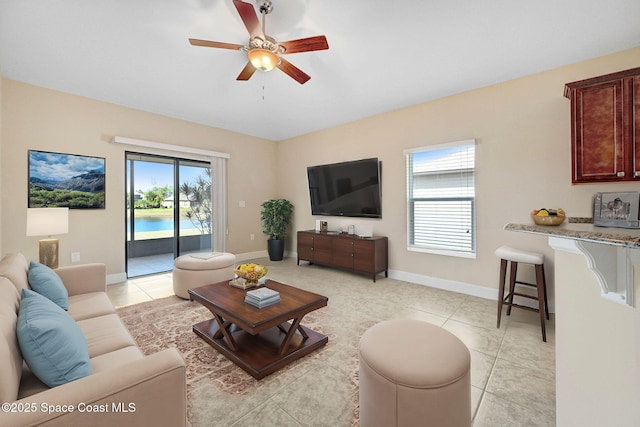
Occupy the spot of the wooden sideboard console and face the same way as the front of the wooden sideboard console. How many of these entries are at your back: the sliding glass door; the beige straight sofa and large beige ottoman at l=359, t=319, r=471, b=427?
0

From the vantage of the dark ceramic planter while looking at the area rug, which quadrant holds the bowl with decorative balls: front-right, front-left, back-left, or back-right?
front-left

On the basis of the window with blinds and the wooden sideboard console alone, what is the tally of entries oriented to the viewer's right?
0

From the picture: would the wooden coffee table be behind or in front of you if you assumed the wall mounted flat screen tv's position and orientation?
in front

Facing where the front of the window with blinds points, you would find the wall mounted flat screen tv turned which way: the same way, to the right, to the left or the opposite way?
the same way

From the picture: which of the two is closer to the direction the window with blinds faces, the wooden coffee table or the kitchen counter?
the wooden coffee table

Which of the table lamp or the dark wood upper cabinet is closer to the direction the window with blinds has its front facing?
the table lamp

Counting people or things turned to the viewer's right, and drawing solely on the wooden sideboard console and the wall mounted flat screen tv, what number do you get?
0

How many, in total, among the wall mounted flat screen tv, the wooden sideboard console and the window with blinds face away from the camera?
0

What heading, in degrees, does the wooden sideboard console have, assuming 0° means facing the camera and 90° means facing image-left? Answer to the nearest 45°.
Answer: approximately 45°

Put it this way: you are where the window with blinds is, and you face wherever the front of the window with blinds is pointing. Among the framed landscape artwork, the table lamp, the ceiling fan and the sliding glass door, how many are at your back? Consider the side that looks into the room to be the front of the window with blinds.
0

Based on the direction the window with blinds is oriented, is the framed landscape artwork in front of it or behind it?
in front

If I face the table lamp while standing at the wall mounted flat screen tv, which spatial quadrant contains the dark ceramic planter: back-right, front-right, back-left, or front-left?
front-right

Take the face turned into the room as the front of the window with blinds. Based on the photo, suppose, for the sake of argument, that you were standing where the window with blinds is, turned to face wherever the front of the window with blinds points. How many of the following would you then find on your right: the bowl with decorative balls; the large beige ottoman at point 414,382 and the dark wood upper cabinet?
0

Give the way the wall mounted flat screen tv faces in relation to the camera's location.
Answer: facing the viewer and to the left of the viewer

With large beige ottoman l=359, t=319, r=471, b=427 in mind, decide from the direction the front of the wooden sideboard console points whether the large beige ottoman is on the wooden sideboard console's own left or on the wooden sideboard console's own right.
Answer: on the wooden sideboard console's own left

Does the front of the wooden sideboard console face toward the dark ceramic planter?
no

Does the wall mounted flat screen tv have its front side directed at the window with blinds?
no

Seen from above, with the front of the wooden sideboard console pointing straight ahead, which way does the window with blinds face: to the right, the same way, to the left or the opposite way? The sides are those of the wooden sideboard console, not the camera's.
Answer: the same way
